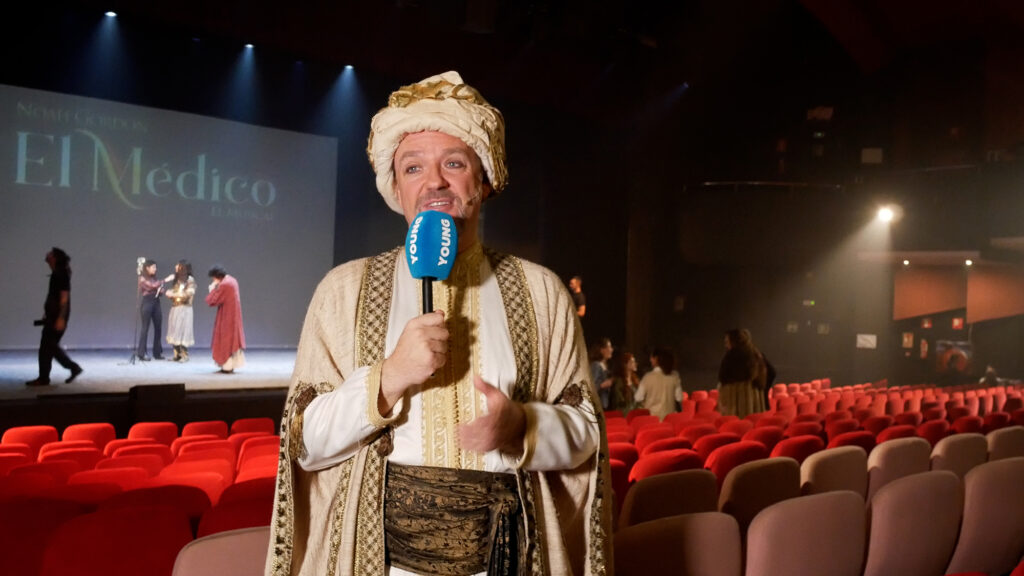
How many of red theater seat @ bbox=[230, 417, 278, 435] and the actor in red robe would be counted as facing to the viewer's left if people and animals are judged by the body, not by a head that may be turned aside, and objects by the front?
1

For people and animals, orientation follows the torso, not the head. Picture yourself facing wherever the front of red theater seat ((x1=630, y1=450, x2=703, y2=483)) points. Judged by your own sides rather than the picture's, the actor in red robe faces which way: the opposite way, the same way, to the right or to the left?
to the left

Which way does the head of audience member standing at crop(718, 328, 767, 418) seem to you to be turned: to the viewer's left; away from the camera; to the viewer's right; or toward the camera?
away from the camera

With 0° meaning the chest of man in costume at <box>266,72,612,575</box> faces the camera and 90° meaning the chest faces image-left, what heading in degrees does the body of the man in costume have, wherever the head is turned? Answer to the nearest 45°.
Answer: approximately 0°

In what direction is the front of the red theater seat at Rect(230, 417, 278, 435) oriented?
away from the camera

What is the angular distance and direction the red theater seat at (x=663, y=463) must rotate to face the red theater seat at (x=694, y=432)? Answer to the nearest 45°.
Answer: approximately 45° to its right

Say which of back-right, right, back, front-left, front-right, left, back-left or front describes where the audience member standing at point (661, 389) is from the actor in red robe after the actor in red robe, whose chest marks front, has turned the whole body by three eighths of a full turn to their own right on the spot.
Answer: right

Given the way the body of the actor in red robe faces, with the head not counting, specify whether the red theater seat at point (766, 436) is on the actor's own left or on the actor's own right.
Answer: on the actor's own left

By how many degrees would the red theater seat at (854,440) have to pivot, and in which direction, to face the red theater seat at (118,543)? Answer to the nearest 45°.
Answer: approximately 90° to its left

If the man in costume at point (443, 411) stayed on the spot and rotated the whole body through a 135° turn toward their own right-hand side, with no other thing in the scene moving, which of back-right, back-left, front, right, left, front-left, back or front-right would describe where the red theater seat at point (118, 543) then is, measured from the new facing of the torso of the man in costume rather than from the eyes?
front

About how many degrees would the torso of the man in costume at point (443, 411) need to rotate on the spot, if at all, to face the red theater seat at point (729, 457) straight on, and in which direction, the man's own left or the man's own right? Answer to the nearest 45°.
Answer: approximately 135° to the man's own left

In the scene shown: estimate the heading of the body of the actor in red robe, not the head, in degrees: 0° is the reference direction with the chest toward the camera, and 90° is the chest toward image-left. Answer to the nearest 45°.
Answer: approximately 90°

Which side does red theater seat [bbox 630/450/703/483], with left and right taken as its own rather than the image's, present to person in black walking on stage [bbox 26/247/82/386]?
front
